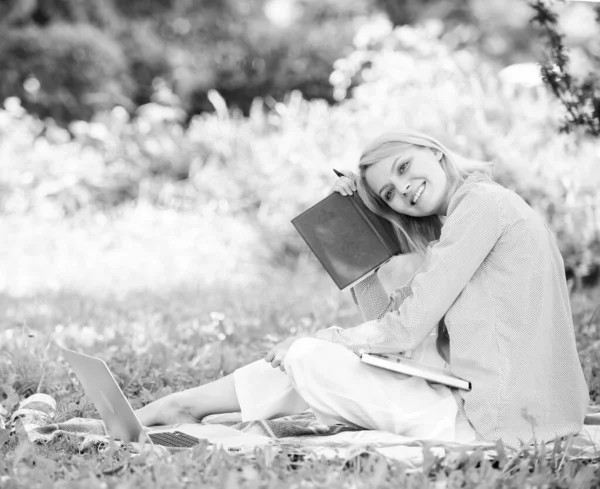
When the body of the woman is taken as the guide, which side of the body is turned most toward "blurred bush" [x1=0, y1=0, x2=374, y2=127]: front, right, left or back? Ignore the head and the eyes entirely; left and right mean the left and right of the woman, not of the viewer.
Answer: right

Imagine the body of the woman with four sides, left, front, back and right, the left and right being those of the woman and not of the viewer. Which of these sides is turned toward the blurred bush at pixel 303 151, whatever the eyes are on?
right

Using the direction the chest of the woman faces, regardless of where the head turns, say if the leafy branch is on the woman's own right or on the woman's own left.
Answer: on the woman's own right

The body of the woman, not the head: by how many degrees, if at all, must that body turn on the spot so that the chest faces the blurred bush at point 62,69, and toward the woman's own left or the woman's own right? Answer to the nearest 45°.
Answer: approximately 90° to the woman's own right

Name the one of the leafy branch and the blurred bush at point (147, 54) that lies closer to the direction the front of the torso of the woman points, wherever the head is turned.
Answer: the blurred bush

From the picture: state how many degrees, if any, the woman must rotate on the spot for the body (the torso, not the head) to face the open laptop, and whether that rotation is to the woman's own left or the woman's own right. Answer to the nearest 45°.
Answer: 0° — they already face it

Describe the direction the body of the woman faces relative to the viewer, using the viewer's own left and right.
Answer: facing to the left of the viewer
